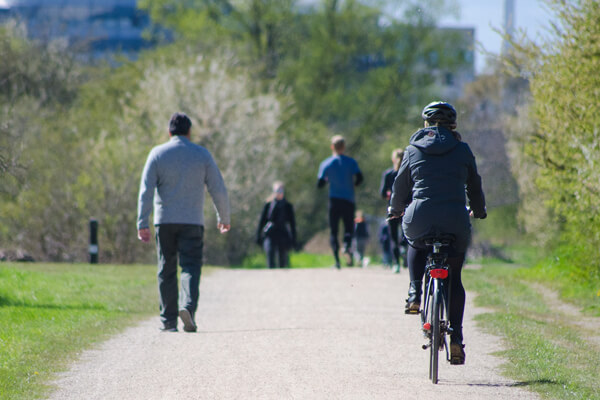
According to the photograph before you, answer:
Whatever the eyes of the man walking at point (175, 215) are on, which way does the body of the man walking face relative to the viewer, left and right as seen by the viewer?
facing away from the viewer

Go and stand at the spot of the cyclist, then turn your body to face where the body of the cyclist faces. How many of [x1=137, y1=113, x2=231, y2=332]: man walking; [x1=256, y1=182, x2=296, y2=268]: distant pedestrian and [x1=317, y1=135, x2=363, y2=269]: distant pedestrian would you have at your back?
0

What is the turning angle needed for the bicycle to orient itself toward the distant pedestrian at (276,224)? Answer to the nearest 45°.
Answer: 0° — it already faces them

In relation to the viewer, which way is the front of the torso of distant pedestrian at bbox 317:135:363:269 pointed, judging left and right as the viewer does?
facing away from the viewer

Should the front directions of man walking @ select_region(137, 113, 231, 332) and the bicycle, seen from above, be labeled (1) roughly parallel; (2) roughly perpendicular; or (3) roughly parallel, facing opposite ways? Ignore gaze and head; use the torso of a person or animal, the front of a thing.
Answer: roughly parallel

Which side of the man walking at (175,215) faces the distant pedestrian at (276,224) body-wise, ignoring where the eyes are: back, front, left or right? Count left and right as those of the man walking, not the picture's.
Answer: front

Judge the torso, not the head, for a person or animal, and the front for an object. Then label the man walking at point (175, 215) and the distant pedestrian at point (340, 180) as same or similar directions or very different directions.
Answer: same or similar directions

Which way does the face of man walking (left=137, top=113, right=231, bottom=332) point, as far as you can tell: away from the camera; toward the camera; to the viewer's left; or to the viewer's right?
away from the camera

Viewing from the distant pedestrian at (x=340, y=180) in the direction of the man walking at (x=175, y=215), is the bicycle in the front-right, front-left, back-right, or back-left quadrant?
front-left

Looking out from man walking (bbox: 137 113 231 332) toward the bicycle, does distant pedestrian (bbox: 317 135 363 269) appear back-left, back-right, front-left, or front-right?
back-left

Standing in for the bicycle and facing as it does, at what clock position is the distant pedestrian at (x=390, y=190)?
The distant pedestrian is roughly at 12 o'clock from the bicycle.

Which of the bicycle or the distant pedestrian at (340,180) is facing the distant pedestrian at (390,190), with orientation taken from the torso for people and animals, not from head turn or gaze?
the bicycle

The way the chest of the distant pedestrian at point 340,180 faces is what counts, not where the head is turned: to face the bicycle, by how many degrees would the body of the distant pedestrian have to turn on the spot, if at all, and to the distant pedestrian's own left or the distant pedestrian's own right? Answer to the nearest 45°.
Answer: approximately 180°

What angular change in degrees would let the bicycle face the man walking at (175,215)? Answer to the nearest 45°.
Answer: approximately 45° to its left

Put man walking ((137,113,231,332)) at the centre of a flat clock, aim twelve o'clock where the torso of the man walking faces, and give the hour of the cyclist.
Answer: The cyclist is roughly at 5 o'clock from the man walking.

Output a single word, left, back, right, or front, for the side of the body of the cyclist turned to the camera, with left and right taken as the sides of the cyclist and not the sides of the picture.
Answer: back

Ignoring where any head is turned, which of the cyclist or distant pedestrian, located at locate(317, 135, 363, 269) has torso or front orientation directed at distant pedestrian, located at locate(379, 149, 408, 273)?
the cyclist

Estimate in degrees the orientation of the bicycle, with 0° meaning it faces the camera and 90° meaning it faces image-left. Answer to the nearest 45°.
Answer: approximately 180°
